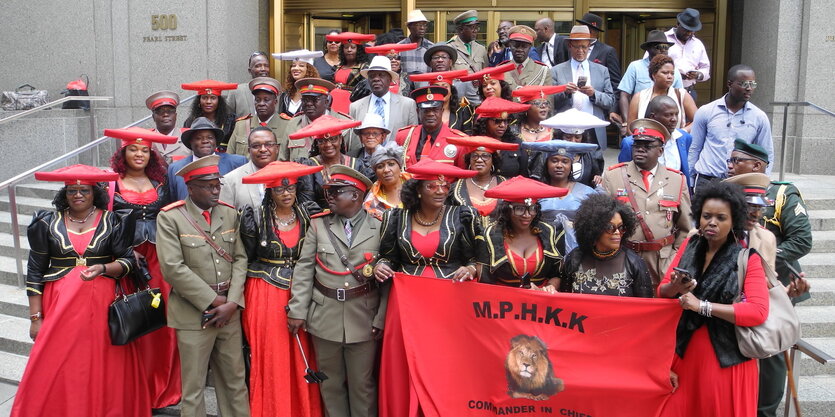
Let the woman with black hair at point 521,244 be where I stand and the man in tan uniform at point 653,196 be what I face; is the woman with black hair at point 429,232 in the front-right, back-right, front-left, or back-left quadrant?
back-left

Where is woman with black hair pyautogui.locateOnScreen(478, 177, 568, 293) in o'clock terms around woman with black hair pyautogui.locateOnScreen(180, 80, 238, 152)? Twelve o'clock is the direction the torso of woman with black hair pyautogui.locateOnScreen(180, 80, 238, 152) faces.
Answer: woman with black hair pyautogui.locateOnScreen(478, 177, 568, 293) is roughly at 11 o'clock from woman with black hair pyautogui.locateOnScreen(180, 80, 238, 152).

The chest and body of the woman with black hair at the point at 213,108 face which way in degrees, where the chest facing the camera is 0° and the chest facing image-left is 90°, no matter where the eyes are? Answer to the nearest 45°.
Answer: approximately 0°

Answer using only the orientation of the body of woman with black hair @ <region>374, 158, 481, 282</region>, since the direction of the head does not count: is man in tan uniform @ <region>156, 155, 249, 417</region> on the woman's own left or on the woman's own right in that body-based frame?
on the woman's own right

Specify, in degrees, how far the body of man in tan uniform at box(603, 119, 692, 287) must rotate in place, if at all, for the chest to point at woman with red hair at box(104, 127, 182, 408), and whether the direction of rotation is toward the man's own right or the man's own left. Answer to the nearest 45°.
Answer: approximately 90° to the man's own right

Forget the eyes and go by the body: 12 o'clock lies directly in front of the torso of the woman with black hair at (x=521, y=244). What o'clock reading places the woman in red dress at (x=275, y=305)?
The woman in red dress is roughly at 3 o'clock from the woman with black hair.

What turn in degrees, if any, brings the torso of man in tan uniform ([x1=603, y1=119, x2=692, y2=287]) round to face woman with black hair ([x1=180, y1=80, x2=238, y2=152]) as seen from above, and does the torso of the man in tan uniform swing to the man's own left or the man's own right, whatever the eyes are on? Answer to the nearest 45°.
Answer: approximately 90° to the man's own right

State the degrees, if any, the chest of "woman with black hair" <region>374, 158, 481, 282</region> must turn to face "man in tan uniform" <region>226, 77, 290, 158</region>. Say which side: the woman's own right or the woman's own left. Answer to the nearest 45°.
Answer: approximately 135° to the woman's own right
